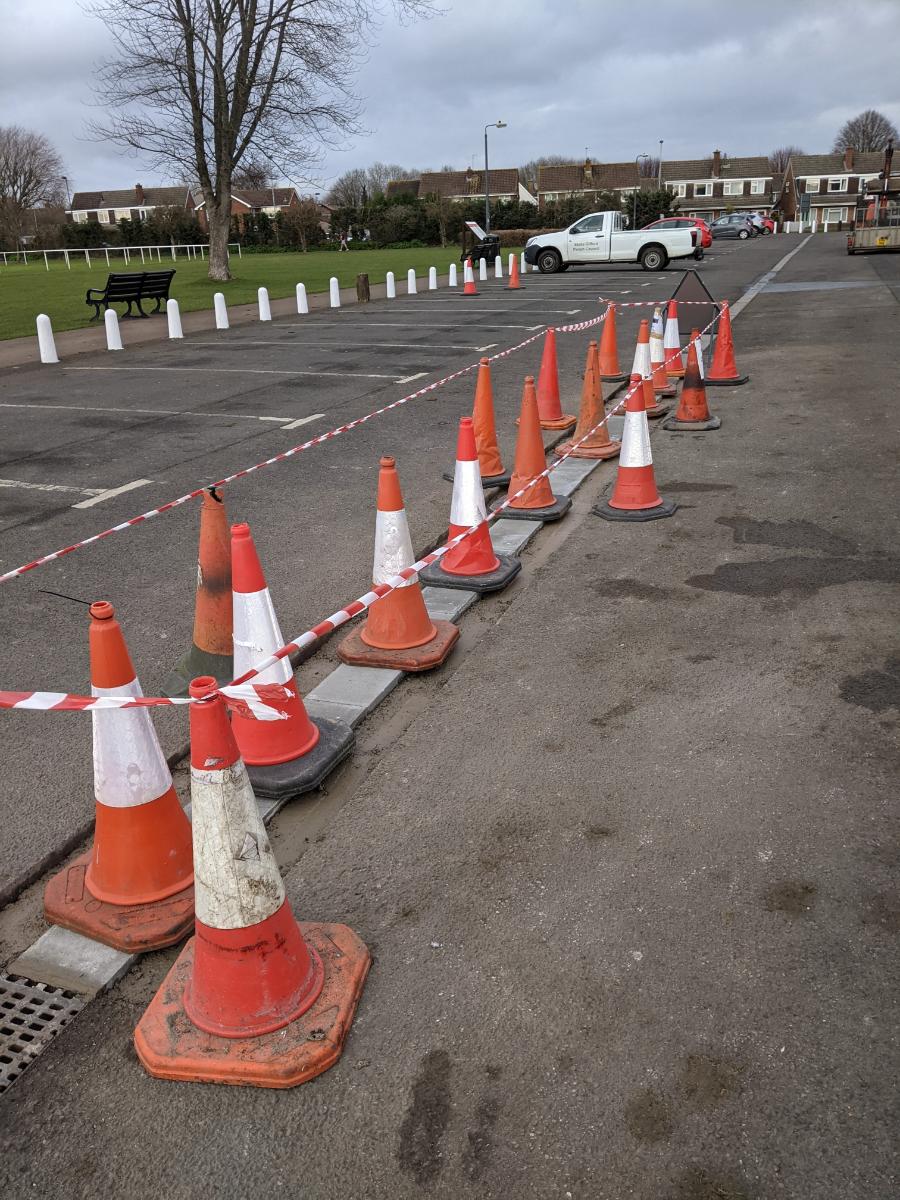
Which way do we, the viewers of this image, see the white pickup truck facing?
facing to the left of the viewer

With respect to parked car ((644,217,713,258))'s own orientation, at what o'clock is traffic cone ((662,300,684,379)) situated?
The traffic cone is roughly at 9 o'clock from the parked car.

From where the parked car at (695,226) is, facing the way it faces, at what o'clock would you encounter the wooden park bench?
The wooden park bench is roughly at 10 o'clock from the parked car.

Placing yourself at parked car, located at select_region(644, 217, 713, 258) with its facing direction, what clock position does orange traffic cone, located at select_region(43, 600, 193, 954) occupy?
The orange traffic cone is roughly at 9 o'clock from the parked car.

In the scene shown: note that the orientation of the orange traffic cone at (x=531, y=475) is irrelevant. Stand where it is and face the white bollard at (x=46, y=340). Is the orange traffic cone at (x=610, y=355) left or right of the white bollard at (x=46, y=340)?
right

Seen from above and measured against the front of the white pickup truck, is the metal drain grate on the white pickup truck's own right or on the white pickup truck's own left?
on the white pickup truck's own left

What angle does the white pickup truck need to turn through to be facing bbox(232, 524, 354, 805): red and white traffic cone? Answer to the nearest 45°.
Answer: approximately 90° to its left

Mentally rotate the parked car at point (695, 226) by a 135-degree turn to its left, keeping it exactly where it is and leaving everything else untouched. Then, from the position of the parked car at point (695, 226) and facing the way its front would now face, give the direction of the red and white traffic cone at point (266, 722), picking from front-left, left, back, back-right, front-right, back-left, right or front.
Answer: front-right

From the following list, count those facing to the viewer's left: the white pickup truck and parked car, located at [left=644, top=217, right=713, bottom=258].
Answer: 2

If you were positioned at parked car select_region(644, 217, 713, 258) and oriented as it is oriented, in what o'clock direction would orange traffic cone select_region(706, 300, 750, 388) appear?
The orange traffic cone is roughly at 9 o'clock from the parked car.

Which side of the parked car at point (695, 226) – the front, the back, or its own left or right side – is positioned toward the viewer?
left

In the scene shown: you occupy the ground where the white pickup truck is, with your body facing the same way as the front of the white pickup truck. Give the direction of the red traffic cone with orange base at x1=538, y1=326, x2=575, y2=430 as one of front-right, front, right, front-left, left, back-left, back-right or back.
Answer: left

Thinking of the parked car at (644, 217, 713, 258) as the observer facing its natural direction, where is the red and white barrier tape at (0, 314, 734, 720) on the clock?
The red and white barrier tape is roughly at 9 o'clock from the parked car.

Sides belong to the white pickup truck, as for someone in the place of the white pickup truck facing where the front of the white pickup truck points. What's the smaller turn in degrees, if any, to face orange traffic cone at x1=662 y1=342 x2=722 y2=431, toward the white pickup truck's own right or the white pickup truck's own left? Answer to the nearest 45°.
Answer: approximately 90° to the white pickup truck's own left

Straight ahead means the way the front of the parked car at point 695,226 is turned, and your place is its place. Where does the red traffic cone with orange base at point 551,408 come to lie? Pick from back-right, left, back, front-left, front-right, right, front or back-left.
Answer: left

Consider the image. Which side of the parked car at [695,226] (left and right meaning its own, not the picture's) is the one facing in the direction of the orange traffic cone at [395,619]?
left
